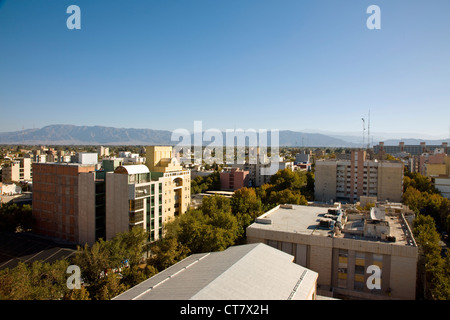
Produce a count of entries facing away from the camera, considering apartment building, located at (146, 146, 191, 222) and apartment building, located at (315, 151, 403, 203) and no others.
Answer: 0

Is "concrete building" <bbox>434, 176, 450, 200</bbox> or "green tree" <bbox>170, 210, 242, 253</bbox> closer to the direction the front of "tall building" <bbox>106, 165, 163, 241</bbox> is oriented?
the green tree

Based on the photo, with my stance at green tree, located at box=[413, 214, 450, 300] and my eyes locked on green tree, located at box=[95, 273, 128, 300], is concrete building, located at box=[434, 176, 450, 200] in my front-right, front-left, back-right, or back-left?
back-right

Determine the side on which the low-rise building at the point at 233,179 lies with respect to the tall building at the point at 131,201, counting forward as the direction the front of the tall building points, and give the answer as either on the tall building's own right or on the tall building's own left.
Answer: on the tall building's own left

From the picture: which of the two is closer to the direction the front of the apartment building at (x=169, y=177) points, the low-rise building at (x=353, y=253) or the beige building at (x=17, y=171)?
the low-rise building

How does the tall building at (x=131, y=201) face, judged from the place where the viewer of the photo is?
facing the viewer and to the right of the viewer

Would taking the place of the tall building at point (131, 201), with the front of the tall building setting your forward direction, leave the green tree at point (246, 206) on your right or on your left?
on your left

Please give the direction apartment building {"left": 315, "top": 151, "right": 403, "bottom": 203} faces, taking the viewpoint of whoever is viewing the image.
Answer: facing the viewer

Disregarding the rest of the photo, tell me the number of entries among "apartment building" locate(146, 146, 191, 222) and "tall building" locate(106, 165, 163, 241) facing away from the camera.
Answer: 0

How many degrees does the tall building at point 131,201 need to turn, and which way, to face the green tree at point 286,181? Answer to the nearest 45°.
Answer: approximately 90° to its left

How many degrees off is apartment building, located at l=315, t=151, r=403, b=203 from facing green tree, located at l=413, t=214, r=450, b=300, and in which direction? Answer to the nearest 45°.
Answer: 0° — it already faces it

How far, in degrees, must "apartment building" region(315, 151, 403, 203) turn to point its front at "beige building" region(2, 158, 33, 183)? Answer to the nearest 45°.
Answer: approximately 90° to its right

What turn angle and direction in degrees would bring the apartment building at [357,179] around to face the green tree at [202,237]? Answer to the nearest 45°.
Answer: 0° — it already faces it

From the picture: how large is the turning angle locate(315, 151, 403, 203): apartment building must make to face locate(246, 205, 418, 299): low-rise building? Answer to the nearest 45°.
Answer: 0° — it already faces it

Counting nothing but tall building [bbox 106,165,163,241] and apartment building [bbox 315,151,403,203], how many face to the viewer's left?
0

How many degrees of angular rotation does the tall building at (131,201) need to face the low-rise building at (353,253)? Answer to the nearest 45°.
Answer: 0° — it already faces it
